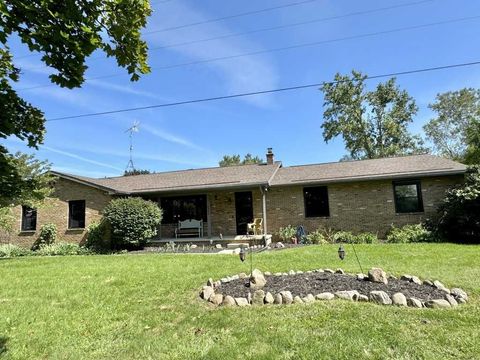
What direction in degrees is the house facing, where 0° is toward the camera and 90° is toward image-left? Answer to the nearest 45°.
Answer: approximately 0°

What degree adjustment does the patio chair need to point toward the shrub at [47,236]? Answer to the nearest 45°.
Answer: approximately 45° to its right

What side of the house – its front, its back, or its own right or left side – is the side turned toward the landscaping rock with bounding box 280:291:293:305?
front

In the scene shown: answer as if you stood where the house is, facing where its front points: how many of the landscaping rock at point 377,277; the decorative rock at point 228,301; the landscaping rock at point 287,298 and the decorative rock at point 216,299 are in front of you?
4

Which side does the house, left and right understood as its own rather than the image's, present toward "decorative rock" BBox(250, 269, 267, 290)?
front

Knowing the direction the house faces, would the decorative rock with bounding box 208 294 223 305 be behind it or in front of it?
in front

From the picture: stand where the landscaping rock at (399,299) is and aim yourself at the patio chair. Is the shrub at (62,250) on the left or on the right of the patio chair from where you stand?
left

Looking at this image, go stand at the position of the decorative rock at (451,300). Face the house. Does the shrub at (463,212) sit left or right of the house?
right

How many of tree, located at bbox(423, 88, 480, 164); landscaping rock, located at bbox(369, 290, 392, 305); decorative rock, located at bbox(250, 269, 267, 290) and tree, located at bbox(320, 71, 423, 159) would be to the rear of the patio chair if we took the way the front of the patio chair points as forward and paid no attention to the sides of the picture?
2

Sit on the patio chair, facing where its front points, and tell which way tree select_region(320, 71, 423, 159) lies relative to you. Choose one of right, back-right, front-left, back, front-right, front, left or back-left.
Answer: back

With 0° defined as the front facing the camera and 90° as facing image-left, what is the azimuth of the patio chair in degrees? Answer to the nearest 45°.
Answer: approximately 45°
